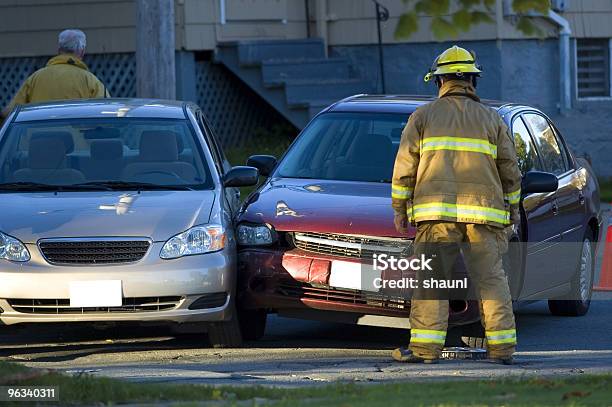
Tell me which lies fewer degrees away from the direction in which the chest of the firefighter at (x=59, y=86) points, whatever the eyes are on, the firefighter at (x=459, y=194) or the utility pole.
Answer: the utility pole

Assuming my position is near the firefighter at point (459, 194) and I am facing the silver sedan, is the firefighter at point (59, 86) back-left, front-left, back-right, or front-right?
front-right

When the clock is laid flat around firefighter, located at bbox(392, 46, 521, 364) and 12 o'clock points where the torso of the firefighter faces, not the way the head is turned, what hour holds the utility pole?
The utility pole is roughly at 11 o'clock from the firefighter.

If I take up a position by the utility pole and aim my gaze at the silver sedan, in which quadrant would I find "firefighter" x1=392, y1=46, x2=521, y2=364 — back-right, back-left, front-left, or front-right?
front-left

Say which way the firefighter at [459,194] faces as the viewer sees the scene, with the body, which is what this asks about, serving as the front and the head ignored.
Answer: away from the camera

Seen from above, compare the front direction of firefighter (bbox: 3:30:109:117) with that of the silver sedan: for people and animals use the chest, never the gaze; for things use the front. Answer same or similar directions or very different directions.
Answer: very different directions

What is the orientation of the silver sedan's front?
toward the camera

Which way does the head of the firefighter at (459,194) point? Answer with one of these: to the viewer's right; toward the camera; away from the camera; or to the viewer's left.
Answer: away from the camera

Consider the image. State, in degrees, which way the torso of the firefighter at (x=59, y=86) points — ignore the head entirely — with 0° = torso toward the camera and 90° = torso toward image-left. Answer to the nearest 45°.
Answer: approximately 180°

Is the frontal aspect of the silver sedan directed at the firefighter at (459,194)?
no

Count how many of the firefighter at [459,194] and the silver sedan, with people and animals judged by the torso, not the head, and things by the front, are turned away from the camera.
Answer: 1

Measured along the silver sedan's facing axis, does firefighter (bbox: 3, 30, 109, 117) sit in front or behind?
behind

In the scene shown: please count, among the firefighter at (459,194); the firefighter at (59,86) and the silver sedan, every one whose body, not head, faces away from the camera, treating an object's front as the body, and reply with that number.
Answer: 2

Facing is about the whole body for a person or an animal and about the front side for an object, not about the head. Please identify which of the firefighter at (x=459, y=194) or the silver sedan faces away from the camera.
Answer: the firefighter
